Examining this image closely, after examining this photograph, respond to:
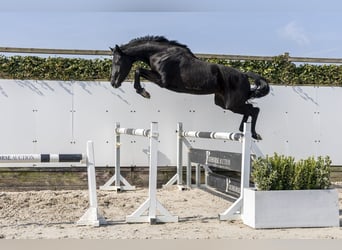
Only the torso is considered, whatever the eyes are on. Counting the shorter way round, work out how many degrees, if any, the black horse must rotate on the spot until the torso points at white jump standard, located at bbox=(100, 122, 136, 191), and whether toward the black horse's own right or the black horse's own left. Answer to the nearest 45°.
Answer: approximately 45° to the black horse's own right

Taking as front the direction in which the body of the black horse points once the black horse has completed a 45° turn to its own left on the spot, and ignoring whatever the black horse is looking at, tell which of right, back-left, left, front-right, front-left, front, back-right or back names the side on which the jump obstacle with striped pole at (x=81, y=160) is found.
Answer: front

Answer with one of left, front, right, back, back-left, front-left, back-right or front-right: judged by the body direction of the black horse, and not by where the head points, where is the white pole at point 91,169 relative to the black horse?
front-left

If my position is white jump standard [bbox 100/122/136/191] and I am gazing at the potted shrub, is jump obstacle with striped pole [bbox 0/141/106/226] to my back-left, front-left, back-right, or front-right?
front-right

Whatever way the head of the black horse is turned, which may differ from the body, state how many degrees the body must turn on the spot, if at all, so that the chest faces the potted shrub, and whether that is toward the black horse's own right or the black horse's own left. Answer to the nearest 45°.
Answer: approximately 135° to the black horse's own left

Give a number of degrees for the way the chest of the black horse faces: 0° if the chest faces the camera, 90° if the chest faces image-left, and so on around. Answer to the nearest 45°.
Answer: approximately 90°
